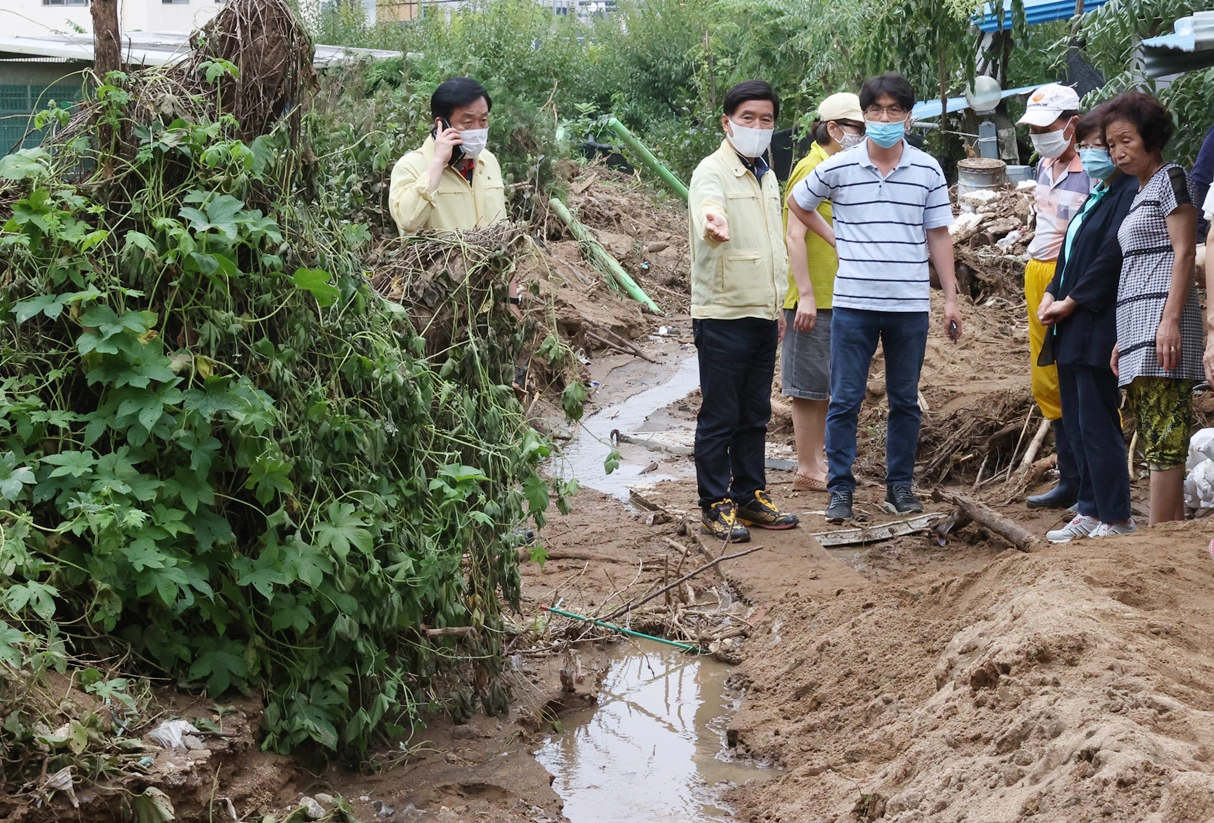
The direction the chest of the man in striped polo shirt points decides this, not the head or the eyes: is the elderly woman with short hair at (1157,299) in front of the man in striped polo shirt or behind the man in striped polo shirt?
in front

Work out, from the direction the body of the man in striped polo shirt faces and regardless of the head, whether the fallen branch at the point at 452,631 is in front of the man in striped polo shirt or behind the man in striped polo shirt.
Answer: in front

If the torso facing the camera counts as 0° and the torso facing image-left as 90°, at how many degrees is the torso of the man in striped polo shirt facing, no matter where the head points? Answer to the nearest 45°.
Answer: approximately 0°

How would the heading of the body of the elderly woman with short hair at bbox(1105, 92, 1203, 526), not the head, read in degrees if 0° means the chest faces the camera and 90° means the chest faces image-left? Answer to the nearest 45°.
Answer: approximately 45°

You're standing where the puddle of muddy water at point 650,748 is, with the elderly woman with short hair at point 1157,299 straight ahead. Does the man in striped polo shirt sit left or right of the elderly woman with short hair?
left
